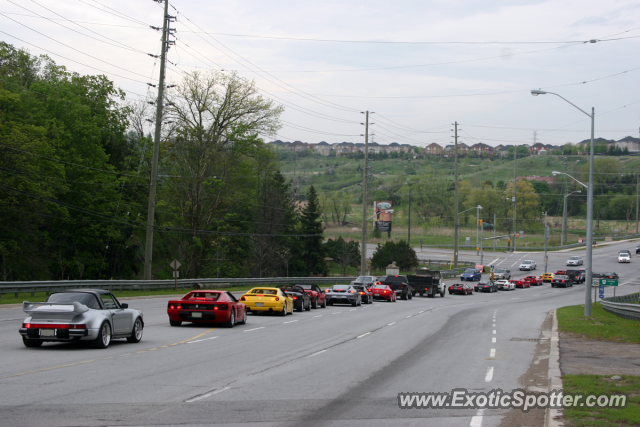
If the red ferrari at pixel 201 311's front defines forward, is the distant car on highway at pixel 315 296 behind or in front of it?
in front

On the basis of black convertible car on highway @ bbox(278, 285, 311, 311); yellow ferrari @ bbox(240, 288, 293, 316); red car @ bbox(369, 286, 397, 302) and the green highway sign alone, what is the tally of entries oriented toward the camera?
1

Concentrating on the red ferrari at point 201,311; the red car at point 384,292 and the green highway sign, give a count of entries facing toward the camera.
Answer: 1

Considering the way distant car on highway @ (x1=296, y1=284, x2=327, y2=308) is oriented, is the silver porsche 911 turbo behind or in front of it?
behind

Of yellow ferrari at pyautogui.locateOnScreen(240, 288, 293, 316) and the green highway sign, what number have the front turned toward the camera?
1

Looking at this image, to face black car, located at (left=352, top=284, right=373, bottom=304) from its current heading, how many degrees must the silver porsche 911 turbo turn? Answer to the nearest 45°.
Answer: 0° — it already faces it

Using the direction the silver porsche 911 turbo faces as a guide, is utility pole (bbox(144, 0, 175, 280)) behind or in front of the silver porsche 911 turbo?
in front

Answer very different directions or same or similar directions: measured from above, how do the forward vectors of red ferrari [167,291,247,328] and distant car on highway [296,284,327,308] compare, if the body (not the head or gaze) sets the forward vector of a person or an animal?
same or similar directions

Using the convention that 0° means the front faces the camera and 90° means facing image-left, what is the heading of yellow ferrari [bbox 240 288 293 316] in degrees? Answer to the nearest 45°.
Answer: approximately 225°

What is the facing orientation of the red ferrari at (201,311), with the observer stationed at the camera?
facing away from the viewer and to the right of the viewer

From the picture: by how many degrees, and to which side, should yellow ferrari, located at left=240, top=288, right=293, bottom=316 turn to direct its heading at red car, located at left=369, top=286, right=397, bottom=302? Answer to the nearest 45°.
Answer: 0° — it already faces it

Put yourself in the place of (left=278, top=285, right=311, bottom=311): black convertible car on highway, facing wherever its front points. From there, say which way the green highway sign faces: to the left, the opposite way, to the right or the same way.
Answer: the opposite way

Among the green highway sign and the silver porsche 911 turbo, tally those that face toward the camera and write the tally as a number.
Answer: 1

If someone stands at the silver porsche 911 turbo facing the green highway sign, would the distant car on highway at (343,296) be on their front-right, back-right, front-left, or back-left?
front-left

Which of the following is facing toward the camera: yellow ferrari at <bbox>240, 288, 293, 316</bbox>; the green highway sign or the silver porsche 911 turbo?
the green highway sign

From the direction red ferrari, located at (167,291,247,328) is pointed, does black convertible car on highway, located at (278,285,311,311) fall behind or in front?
in front

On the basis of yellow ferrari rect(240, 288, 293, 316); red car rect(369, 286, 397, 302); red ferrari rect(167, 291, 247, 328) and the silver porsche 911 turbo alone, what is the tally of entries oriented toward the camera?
0

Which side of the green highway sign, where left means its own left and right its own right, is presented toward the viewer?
front
